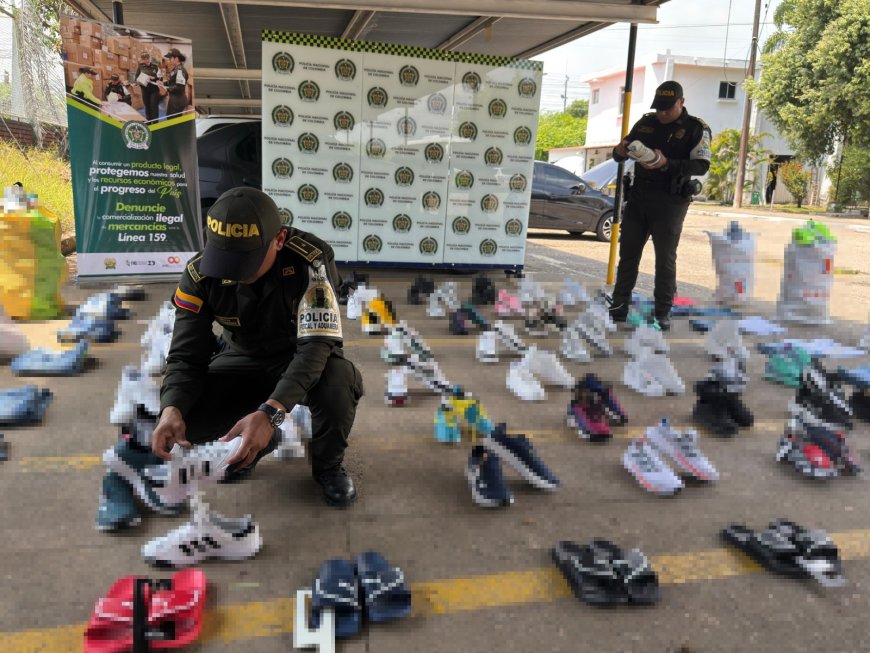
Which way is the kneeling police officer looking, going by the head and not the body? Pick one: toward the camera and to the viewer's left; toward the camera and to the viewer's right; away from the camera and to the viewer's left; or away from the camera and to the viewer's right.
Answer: toward the camera and to the viewer's left

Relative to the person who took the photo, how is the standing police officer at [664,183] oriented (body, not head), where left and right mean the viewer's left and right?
facing the viewer and to the left of the viewer

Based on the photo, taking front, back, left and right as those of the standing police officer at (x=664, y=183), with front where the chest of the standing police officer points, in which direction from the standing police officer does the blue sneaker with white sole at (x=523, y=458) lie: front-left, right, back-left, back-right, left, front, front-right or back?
front-left

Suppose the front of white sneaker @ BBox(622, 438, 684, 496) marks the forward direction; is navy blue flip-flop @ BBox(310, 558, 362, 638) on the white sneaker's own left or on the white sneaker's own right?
on the white sneaker's own right

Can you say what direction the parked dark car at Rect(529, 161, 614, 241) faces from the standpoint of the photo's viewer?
facing the viewer and to the right of the viewer

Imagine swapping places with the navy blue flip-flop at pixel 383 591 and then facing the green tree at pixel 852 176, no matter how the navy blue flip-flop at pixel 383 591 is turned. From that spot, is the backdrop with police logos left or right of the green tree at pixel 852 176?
left

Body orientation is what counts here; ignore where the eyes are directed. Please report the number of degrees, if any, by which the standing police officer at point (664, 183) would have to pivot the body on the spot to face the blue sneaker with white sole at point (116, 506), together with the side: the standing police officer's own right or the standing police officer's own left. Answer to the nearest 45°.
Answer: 0° — they already face it

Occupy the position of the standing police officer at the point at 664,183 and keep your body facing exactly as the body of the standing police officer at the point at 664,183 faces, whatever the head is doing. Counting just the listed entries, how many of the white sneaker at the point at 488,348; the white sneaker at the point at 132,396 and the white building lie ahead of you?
2

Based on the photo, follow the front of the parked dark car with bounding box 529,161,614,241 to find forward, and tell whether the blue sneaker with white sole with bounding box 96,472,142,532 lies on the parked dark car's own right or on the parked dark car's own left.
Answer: on the parked dark car's own right

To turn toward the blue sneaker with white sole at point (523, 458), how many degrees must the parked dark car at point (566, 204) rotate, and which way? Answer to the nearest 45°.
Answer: approximately 45° to its right

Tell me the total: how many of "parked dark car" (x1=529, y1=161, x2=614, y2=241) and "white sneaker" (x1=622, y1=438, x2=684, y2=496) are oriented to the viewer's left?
0

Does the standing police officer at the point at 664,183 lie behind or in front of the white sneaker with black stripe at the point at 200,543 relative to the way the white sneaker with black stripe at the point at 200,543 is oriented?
behind

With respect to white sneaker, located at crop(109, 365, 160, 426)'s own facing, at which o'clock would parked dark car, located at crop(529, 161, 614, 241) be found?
The parked dark car is roughly at 6 o'clock from the white sneaker.
